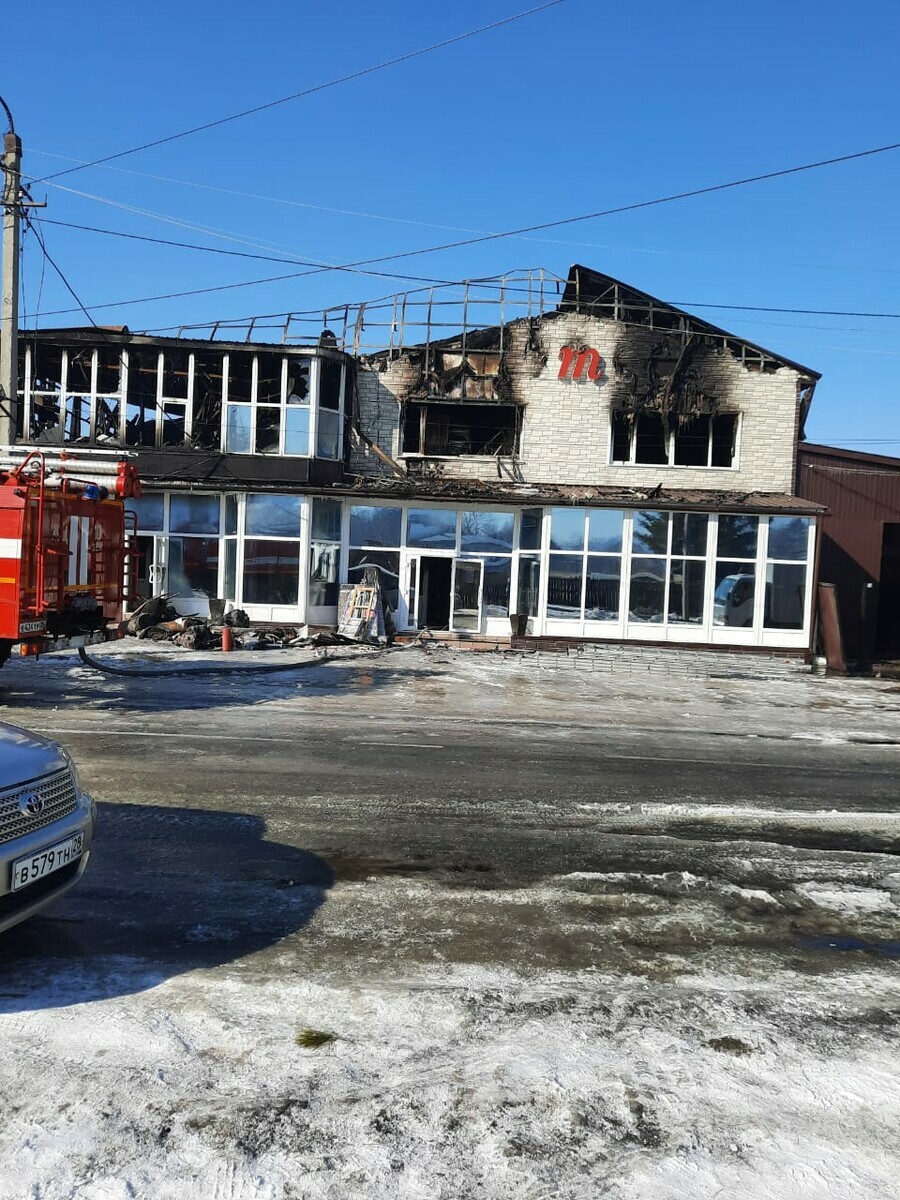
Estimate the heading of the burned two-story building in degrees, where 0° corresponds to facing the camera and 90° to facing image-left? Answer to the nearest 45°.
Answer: approximately 0°

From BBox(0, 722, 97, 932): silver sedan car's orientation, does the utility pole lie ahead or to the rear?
to the rear

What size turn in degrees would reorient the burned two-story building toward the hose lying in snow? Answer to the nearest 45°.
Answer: approximately 45° to its right

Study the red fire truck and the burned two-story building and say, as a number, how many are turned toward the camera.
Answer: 1

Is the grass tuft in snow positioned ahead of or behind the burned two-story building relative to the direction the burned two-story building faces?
ahead

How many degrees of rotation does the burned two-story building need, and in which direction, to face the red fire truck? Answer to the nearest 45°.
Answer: approximately 45° to its right

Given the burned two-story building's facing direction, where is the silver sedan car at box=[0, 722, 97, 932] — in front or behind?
in front

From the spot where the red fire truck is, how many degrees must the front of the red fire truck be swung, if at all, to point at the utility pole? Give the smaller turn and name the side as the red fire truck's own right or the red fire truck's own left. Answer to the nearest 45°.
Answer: approximately 45° to the red fire truck's own right

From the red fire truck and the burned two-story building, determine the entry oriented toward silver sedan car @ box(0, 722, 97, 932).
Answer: the burned two-story building

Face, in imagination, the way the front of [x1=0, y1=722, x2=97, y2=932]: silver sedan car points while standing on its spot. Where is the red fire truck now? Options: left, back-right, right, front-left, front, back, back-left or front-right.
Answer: back-left
